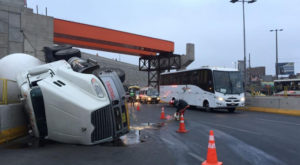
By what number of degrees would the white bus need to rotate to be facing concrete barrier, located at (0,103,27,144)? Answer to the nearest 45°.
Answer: approximately 90° to its right

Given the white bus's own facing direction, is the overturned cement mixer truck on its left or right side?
on its right

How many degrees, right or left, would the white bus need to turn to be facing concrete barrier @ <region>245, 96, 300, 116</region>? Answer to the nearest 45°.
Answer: approximately 45° to its left

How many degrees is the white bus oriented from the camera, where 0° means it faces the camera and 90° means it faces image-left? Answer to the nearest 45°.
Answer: approximately 315°
